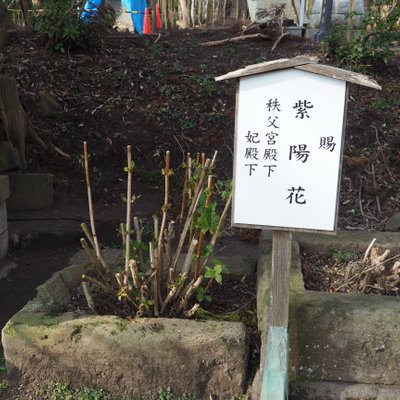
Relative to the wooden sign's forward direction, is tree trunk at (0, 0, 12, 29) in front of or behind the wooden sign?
behind

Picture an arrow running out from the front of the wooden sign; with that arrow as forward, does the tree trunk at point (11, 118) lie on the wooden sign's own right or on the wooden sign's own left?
on the wooden sign's own right

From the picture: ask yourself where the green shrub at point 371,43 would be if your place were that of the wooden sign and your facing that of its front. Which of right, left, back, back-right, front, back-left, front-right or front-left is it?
back

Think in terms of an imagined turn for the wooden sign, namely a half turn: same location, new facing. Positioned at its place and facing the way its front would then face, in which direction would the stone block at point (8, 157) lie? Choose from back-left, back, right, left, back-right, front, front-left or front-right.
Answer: front-left

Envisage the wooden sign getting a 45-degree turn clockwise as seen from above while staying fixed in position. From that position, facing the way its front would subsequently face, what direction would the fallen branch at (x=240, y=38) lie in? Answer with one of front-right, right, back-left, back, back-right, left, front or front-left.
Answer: back-right

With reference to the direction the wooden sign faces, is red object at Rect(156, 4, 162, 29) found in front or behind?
behind

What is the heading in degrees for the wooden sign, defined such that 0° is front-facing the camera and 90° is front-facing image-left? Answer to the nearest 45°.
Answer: approximately 0°
